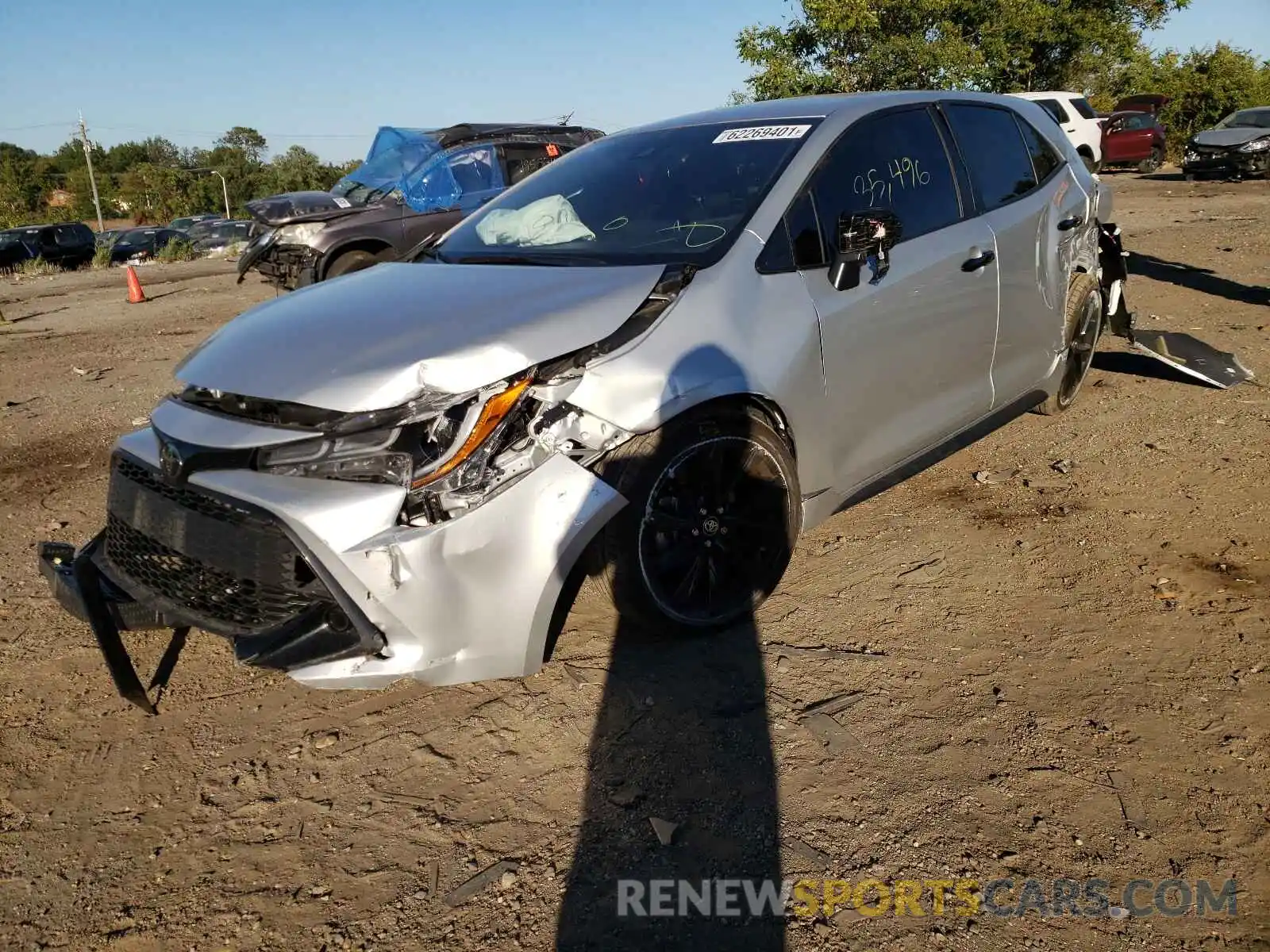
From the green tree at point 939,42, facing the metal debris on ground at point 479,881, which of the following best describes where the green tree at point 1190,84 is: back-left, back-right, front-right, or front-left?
back-left

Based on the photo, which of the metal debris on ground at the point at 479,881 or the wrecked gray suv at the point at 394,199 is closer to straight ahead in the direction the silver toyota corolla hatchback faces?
the metal debris on ground

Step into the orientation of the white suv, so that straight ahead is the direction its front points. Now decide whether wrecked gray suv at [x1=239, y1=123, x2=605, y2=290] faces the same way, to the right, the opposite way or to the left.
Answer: the same way

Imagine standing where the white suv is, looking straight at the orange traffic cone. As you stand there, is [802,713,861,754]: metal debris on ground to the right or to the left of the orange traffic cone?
left
